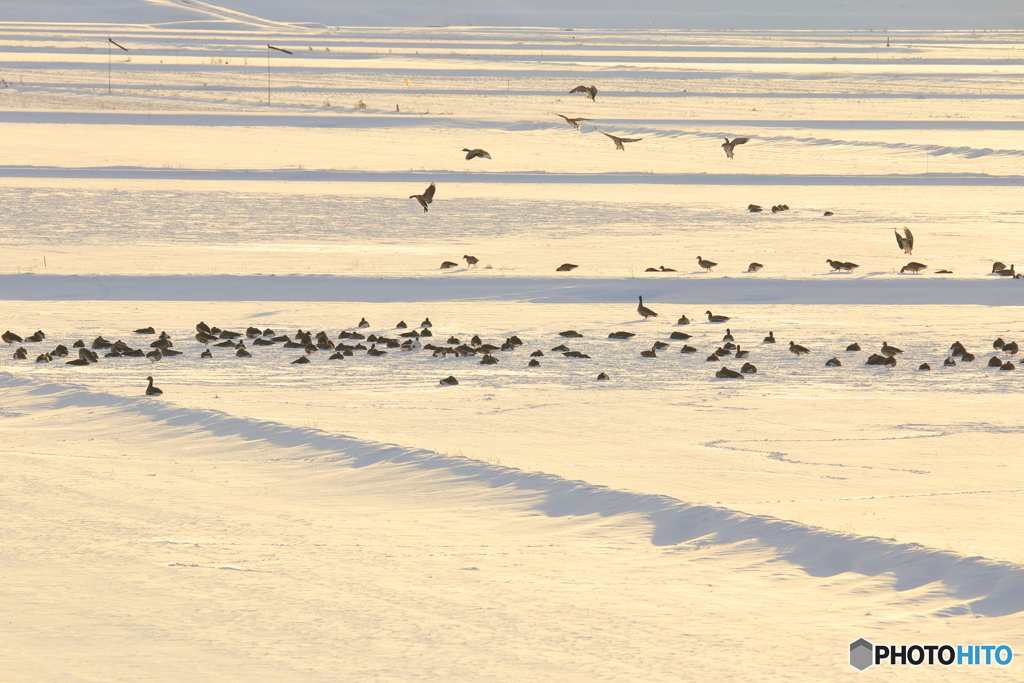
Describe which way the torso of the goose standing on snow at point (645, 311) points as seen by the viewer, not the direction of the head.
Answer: to the viewer's left

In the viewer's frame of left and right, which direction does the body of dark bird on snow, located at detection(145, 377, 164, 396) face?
facing to the left of the viewer

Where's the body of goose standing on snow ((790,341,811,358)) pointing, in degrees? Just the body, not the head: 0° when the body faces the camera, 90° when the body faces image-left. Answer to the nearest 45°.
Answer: approximately 90°

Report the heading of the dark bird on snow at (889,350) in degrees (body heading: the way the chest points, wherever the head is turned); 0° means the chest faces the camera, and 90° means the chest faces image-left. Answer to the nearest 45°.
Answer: approximately 90°

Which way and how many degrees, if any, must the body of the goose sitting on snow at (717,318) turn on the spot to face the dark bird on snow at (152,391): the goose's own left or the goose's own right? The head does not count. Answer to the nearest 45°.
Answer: approximately 45° to the goose's own left

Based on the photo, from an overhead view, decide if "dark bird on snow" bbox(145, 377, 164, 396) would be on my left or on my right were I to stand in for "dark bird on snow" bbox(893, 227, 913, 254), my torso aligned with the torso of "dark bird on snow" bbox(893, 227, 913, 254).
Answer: on my left
